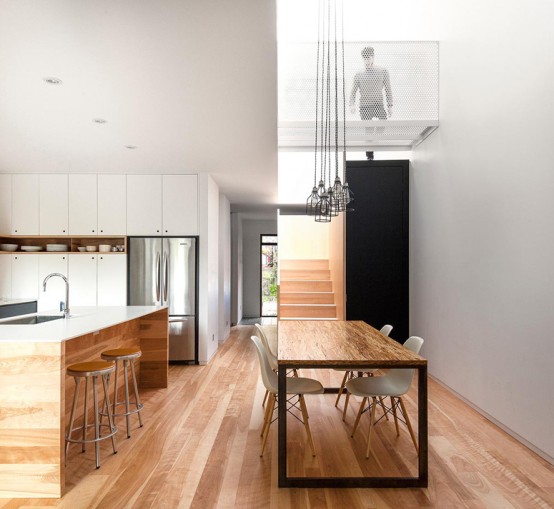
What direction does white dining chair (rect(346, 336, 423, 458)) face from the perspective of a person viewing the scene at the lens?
facing to the left of the viewer

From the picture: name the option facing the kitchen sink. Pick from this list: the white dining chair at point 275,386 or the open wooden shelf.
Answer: the open wooden shelf

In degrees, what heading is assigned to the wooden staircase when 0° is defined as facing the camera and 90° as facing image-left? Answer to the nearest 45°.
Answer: approximately 0°

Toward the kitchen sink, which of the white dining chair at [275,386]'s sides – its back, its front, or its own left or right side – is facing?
back

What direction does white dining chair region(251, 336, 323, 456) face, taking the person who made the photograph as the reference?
facing to the right of the viewer

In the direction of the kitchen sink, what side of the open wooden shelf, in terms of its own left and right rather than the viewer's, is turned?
front

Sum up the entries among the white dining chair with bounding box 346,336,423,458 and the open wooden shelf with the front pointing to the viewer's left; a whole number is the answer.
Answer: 1

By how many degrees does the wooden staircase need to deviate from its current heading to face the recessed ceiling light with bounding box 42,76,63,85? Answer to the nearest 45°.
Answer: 0° — it already faces it

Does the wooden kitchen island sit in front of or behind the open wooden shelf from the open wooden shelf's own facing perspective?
in front

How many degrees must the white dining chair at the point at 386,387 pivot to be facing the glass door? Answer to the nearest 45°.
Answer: approximately 90° to its right

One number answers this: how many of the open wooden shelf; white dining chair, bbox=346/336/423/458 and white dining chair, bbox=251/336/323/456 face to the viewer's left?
1

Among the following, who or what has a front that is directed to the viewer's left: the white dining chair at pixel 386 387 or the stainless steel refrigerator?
the white dining chair

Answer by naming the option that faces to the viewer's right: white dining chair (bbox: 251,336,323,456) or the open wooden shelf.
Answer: the white dining chair

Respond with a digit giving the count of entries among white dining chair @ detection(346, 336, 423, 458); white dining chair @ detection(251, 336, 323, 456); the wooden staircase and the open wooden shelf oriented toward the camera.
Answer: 2

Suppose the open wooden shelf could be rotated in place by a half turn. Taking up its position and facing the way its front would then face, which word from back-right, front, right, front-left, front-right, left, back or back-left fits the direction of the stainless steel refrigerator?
back-right
